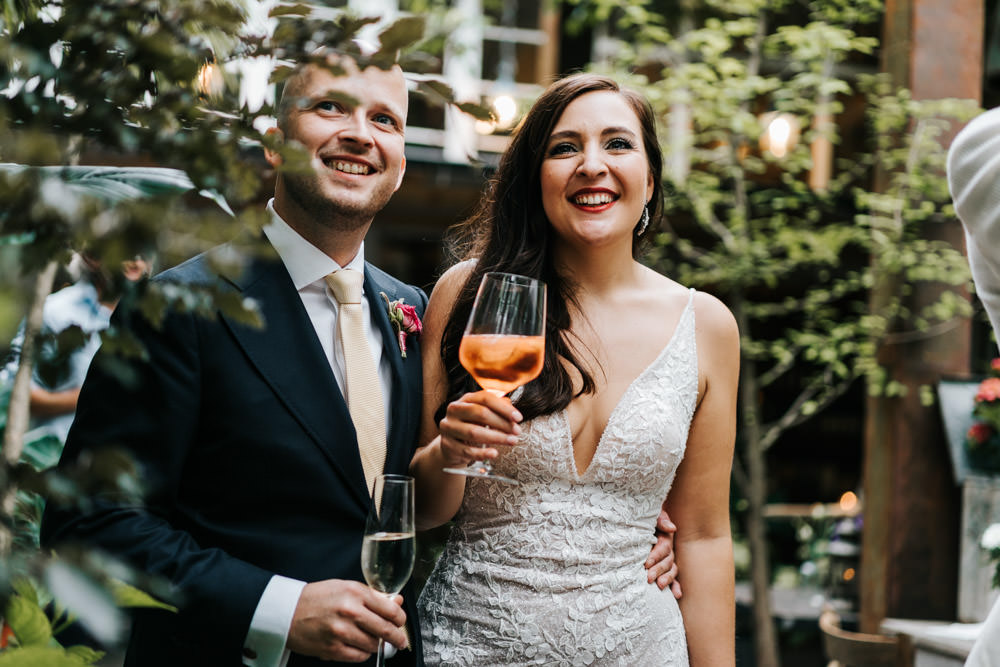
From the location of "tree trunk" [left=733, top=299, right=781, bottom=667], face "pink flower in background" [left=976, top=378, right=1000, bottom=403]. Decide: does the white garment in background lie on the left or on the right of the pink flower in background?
right

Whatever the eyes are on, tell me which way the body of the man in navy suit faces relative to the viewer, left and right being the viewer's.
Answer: facing the viewer and to the right of the viewer

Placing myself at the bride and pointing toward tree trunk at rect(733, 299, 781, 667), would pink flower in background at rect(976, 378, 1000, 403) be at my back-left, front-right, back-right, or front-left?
front-right

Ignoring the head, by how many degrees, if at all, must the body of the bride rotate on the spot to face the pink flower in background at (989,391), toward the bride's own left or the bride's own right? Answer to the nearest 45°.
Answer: approximately 135° to the bride's own left

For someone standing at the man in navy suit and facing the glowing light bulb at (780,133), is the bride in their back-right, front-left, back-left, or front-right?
front-right

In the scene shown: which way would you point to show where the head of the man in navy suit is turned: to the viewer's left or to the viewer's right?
to the viewer's right

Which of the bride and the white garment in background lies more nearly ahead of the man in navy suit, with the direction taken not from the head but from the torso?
the white garment in background

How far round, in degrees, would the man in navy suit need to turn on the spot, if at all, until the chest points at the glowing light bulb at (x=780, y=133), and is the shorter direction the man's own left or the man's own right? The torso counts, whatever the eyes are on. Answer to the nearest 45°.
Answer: approximately 90° to the man's own left

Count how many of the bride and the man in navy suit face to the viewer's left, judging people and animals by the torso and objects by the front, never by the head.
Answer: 0

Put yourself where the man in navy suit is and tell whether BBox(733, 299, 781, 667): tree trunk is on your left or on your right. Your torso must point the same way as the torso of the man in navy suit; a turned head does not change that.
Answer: on your left

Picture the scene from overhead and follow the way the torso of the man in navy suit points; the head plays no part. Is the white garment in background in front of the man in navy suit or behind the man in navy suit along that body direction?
in front

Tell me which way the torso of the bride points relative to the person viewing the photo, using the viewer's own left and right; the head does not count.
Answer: facing the viewer

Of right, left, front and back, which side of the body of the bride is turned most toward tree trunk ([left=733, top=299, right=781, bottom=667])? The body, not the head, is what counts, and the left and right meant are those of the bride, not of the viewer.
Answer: back
